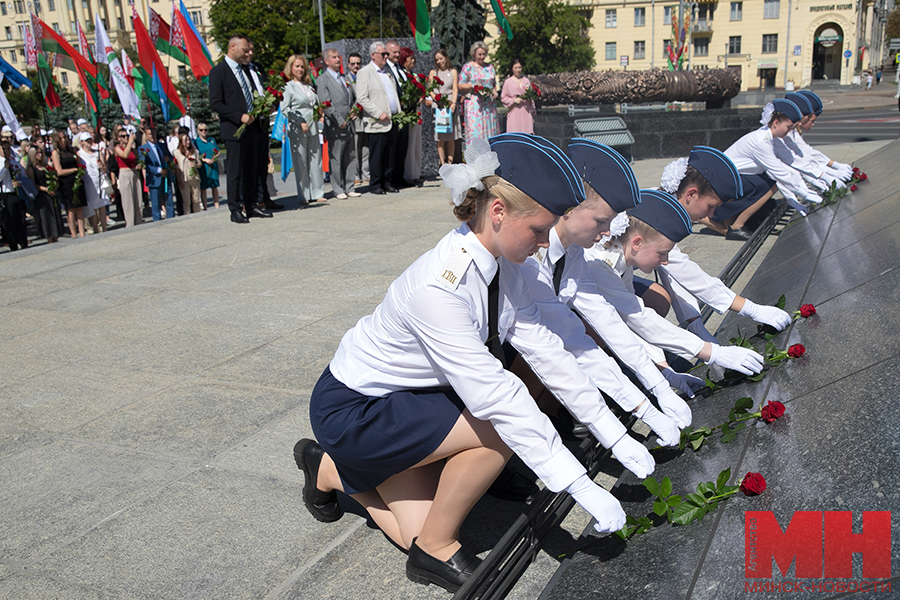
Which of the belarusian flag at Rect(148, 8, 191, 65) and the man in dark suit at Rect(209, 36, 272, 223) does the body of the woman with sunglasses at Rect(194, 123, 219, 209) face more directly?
the man in dark suit

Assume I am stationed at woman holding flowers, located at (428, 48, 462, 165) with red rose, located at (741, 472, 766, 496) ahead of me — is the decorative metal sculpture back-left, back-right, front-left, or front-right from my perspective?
back-left

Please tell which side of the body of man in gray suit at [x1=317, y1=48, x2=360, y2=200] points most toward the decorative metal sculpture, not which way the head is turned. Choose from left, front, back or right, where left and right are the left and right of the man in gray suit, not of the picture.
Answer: left

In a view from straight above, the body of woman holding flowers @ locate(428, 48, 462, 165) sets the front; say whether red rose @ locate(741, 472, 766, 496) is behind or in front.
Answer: in front

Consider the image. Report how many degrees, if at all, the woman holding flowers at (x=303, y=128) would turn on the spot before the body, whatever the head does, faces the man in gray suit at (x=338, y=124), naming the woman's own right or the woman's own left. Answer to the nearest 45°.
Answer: approximately 90° to the woman's own left

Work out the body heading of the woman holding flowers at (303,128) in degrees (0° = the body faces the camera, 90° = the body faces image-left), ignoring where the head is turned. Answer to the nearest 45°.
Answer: approximately 315°

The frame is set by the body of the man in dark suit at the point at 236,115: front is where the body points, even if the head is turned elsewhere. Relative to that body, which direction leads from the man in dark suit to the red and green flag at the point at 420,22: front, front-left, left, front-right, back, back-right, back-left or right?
left

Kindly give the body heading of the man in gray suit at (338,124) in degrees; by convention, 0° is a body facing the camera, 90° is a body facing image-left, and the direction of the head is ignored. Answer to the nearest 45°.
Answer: approximately 315°

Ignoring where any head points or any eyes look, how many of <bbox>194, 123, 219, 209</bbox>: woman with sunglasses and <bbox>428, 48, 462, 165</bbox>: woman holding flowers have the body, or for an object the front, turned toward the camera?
2
